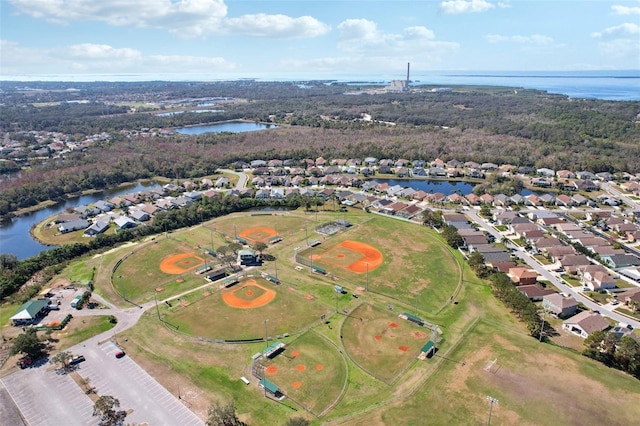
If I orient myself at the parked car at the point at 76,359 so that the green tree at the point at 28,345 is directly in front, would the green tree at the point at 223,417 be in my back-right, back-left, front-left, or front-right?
back-left

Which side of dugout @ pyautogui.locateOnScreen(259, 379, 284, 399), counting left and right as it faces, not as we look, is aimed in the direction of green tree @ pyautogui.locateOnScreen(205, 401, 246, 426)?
back

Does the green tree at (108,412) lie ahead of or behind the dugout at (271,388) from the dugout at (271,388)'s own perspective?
behind

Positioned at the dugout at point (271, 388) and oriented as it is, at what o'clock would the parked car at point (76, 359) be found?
The parked car is roughly at 8 o'clock from the dugout.

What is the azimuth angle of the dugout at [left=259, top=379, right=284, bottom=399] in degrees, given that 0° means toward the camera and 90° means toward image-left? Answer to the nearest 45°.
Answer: approximately 225°

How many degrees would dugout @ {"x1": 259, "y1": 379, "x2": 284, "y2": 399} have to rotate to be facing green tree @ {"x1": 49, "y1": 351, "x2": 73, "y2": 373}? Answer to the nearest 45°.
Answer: approximately 135° to its left

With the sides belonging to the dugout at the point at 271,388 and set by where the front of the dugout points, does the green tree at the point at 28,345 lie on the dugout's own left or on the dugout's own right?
on the dugout's own left
